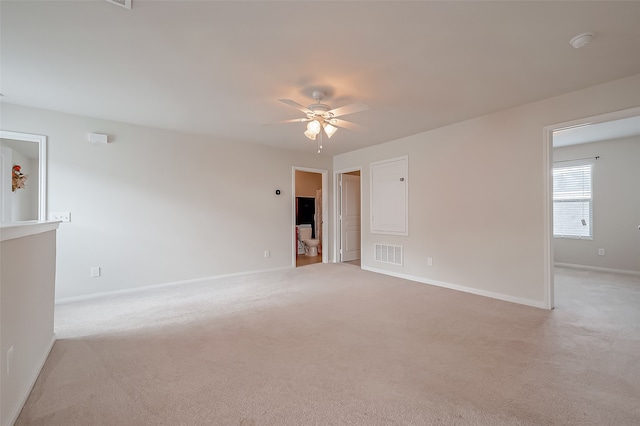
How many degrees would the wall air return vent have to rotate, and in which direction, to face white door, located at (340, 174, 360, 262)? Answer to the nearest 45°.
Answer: approximately 90° to its right

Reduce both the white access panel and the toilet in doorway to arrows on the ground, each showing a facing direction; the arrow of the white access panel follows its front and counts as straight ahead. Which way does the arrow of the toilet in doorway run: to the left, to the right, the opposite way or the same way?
to the left

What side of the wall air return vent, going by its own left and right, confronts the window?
back

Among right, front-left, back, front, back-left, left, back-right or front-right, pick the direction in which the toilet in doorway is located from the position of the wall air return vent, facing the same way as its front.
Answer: right

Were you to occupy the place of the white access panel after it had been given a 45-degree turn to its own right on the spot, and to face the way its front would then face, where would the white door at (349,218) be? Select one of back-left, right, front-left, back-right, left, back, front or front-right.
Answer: front-right

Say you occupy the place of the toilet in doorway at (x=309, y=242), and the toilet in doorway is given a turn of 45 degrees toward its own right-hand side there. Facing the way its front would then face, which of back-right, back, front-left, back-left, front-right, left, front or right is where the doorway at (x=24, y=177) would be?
front-right

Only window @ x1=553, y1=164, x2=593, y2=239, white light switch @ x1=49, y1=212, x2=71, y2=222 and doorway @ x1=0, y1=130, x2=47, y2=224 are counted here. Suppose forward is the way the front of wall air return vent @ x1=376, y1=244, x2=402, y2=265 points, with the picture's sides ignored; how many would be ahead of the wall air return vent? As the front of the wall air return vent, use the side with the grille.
2

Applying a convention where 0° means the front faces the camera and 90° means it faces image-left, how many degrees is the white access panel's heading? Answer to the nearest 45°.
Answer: approximately 45°

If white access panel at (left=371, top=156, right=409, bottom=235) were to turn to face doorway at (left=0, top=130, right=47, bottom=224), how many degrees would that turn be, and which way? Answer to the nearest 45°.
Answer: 0° — it already faces it

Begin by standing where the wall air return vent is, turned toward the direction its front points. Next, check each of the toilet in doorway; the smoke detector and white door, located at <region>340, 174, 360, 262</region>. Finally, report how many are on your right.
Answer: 2

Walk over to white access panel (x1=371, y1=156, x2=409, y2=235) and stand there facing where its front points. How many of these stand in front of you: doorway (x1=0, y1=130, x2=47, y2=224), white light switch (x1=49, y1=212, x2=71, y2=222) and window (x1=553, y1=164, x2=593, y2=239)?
2

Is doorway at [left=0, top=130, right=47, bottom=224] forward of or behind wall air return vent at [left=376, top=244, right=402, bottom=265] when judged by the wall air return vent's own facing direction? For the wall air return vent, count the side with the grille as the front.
forward

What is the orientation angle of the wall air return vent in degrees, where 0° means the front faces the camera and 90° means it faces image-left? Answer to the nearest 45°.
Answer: approximately 45°
